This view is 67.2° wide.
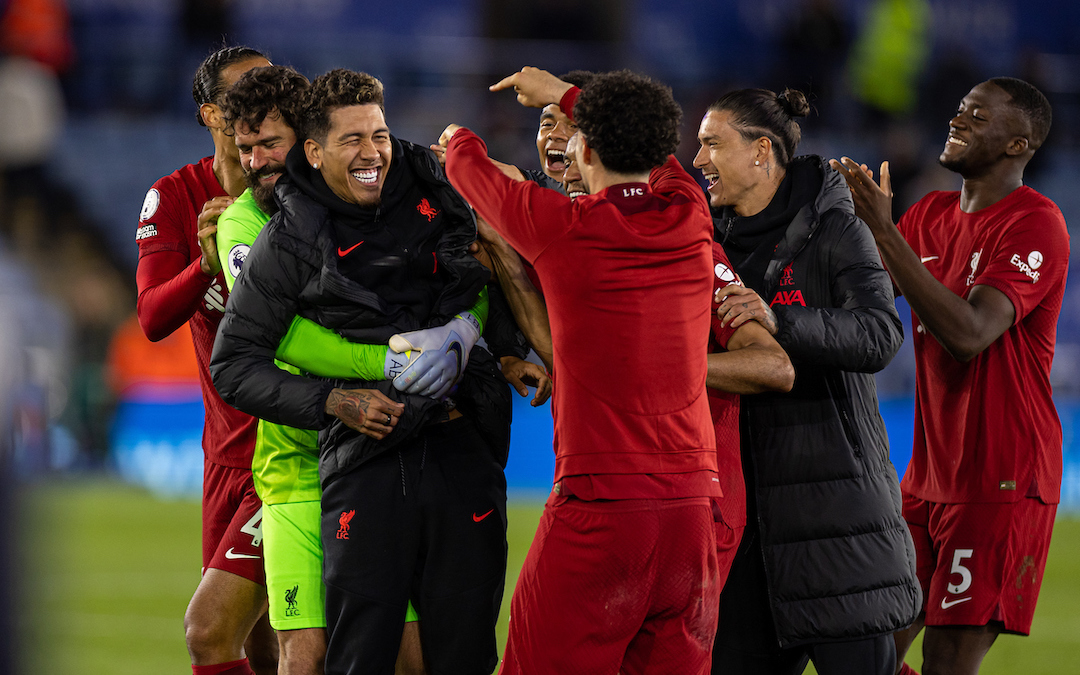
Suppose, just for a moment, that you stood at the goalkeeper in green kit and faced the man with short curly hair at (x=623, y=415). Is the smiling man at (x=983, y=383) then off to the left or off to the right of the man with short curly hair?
left

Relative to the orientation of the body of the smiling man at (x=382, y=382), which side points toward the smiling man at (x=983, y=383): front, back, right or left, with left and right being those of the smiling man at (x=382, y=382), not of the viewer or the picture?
left

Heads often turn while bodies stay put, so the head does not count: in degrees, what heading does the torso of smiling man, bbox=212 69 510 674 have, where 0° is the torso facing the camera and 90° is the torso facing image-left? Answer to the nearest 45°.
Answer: approximately 0°

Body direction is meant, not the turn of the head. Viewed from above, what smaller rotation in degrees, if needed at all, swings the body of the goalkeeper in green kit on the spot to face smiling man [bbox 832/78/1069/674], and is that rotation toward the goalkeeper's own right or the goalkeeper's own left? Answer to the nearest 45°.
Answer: approximately 45° to the goalkeeper's own left

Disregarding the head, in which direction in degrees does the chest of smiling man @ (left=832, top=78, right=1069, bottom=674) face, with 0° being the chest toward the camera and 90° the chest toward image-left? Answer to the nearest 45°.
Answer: approximately 45°

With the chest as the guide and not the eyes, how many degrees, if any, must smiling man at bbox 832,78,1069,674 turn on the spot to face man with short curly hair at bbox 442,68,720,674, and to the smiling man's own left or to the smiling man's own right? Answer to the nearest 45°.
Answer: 0° — they already face them

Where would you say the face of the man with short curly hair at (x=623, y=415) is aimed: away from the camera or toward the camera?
away from the camera

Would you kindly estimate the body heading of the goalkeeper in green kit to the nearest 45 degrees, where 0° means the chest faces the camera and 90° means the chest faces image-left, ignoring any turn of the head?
approximately 315°

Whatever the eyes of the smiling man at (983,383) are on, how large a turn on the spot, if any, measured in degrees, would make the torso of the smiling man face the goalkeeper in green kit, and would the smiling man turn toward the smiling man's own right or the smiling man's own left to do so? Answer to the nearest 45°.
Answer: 0° — they already face them

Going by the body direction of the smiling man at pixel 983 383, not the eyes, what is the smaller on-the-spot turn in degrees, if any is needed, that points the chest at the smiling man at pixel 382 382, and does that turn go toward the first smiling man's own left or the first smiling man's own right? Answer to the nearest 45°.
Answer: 0° — they already face them

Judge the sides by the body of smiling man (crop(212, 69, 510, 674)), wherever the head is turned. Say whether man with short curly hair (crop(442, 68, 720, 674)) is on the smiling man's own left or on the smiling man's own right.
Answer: on the smiling man's own left
